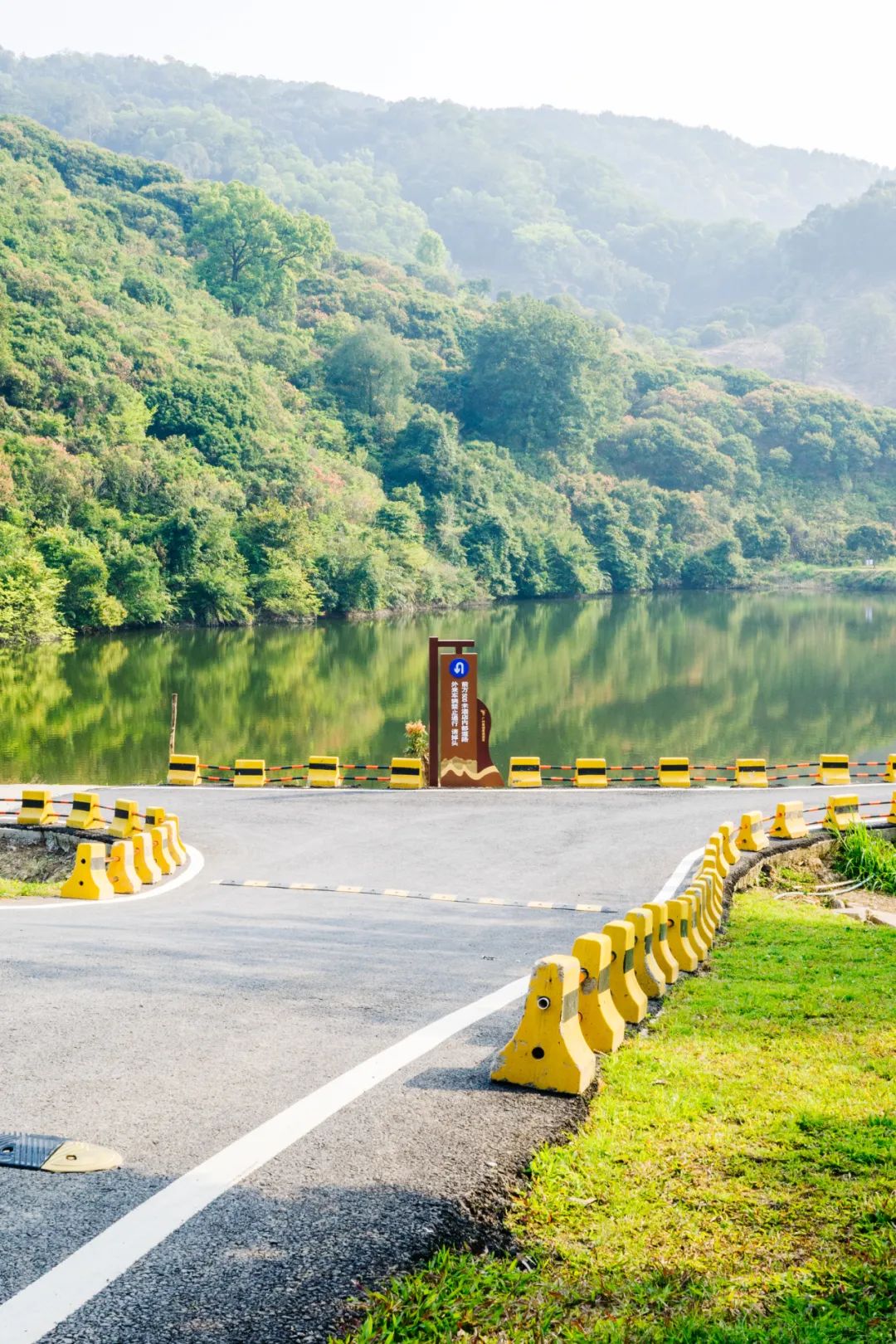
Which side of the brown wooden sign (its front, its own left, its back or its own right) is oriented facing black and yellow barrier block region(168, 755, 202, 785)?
right

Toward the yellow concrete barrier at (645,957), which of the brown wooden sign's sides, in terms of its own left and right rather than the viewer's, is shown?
front

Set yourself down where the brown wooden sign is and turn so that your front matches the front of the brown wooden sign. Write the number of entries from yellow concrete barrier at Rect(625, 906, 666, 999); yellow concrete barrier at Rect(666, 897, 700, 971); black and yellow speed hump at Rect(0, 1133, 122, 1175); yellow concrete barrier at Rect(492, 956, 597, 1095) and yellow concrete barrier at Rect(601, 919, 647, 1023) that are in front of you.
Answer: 5

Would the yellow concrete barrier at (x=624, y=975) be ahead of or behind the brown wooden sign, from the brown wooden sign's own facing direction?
ahead

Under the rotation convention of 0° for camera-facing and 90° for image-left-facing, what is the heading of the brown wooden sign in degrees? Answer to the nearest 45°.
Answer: approximately 0°

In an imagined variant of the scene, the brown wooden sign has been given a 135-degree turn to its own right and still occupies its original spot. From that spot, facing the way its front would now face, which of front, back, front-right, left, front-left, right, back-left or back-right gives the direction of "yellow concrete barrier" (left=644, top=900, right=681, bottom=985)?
back-left

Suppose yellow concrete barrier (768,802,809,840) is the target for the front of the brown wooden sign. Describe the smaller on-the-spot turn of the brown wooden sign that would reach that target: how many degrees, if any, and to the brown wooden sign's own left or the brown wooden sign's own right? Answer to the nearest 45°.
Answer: approximately 45° to the brown wooden sign's own left

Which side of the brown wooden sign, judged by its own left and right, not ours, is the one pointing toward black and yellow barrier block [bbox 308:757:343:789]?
right

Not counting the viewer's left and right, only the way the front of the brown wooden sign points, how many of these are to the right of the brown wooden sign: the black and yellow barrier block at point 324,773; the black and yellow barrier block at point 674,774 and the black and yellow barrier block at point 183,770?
2

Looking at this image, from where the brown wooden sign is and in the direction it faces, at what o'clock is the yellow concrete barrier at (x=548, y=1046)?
The yellow concrete barrier is roughly at 12 o'clock from the brown wooden sign.

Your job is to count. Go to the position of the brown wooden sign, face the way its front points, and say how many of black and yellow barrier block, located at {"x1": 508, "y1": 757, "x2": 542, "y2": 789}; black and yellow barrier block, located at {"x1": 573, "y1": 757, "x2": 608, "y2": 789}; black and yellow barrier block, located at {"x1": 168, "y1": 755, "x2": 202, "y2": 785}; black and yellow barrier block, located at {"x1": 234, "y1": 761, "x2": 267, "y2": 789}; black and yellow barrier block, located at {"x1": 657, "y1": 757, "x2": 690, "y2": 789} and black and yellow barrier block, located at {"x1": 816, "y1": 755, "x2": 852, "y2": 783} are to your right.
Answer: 2

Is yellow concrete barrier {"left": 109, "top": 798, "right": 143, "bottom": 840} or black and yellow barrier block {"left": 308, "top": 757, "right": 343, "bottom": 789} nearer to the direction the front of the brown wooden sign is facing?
the yellow concrete barrier

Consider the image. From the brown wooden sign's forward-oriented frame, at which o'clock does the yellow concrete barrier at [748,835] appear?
The yellow concrete barrier is roughly at 11 o'clock from the brown wooden sign.
